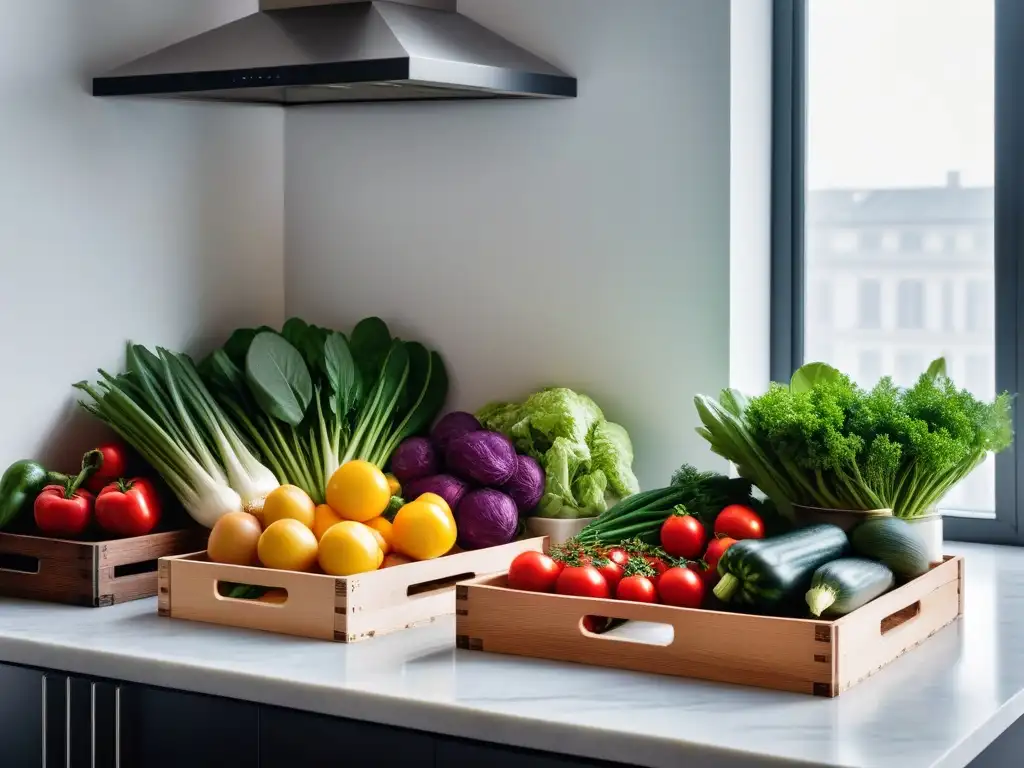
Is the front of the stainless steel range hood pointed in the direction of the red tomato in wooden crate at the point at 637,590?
no

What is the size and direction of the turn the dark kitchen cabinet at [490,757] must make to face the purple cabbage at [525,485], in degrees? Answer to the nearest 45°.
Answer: approximately 135° to its right

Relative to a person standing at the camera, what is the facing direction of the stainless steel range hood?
facing the viewer and to the left of the viewer

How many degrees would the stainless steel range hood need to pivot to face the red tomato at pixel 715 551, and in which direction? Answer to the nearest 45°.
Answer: approximately 90° to its left

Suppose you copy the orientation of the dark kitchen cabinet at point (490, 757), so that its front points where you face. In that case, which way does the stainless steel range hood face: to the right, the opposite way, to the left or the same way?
the same way

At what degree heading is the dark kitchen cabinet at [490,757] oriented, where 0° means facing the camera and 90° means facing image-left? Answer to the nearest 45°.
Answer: approximately 45°

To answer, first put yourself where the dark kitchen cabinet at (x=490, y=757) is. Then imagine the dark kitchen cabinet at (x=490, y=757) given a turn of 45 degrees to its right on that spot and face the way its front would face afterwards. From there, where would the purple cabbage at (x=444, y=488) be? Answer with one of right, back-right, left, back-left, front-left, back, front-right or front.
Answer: right

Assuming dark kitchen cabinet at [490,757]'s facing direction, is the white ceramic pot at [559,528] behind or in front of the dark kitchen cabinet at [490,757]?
behind

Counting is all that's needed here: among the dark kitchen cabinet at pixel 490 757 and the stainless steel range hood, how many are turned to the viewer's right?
0

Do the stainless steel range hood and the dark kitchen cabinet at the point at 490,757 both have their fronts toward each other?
no

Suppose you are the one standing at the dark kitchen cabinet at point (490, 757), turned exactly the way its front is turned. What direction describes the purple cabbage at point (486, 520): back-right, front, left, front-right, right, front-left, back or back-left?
back-right

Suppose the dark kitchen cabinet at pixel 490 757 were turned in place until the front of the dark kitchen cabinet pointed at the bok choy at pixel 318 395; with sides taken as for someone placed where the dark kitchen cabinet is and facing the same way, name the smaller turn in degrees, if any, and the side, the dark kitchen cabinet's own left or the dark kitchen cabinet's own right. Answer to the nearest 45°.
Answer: approximately 135° to the dark kitchen cabinet's own right
